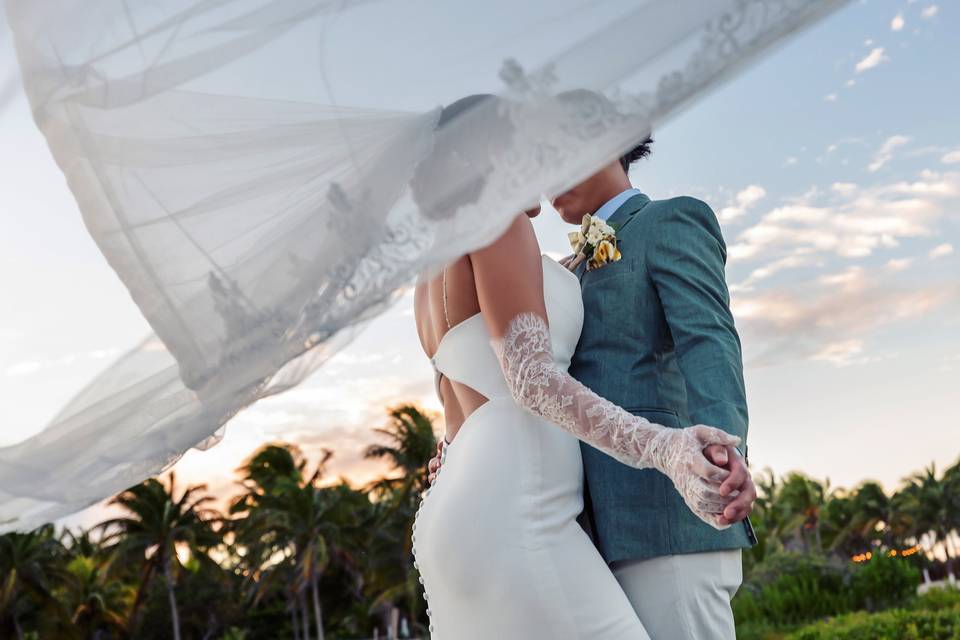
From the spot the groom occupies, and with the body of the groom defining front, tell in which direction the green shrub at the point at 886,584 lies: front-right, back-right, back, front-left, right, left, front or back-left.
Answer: back-right

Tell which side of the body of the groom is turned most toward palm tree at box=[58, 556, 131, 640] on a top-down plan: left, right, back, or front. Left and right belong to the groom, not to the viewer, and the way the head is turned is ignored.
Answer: right

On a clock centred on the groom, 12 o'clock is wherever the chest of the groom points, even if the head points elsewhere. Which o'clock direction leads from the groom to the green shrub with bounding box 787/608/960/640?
The green shrub is roughly at 5 o'clock from the groom.

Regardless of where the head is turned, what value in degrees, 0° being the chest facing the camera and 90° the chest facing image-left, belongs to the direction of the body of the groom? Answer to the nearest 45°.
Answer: approximately 45°

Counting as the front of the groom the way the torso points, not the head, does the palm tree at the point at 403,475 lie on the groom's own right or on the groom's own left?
on the groom's own right

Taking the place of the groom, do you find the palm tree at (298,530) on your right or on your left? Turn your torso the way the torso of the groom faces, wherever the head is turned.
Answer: on your right

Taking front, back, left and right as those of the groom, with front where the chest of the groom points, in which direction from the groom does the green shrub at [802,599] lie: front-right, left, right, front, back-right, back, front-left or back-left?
back-right
